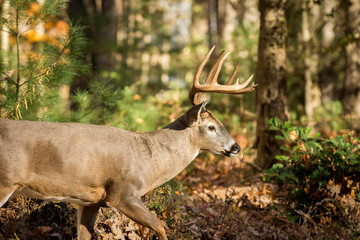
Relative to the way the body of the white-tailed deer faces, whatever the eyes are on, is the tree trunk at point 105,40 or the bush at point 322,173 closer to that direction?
the bush

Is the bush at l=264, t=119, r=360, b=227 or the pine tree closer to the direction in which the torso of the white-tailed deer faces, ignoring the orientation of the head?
the bush

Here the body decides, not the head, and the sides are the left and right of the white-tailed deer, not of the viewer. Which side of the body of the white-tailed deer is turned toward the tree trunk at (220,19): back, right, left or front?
left

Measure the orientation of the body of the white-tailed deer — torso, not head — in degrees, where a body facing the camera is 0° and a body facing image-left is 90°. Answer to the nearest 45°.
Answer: approximately 270°

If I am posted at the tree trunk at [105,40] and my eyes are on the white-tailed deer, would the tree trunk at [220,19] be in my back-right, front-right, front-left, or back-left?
back-left

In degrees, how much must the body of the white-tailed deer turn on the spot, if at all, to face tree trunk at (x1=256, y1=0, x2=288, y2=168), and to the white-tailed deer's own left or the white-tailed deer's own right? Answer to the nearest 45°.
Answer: approximately 45° to the white-tailed deer's own left

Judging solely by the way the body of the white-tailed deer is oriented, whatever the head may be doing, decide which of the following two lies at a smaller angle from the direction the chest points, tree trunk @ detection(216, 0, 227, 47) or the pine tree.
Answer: the tree trunk

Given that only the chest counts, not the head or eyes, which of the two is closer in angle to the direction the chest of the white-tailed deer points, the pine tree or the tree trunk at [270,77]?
the tree trunk

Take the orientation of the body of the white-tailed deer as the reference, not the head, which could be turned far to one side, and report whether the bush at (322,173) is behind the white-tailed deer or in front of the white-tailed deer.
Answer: in front

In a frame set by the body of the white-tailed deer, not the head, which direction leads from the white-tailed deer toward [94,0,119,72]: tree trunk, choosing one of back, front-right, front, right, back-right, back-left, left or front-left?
left
